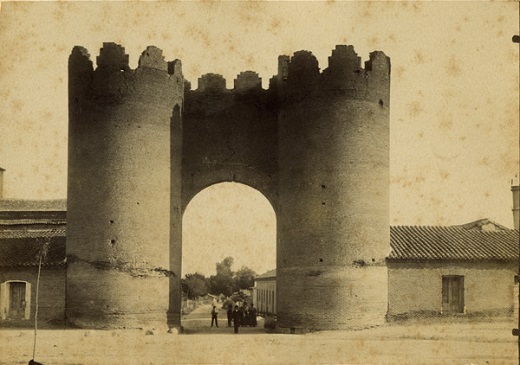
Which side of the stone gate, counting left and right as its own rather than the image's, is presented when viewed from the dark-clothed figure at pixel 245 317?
back

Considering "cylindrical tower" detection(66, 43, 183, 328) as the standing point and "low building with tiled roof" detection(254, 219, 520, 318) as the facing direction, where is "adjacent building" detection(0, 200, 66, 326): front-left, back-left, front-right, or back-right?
back-left

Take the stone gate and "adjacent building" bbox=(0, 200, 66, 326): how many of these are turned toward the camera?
2

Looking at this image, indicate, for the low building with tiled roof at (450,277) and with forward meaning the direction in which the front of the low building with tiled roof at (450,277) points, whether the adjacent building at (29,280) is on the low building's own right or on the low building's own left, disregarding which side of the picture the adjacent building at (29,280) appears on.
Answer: on the low building's own right

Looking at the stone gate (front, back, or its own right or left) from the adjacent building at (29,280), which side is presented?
right

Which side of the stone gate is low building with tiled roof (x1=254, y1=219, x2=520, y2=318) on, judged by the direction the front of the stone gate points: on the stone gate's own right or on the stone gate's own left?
on the stone gate's own left

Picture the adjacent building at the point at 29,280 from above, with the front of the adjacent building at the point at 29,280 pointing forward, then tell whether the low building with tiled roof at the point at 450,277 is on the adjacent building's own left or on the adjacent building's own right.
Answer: on the adjacent building's own left

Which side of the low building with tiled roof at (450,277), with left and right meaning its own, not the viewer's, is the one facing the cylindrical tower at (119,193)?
right
